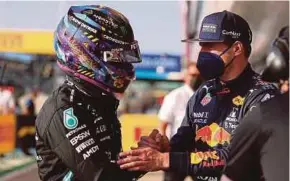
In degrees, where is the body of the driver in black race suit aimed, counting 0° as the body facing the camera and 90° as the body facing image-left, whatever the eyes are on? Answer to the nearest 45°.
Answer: approximately 270°

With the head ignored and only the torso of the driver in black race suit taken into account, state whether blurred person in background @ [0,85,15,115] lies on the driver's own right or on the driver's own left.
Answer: on the driver's own left

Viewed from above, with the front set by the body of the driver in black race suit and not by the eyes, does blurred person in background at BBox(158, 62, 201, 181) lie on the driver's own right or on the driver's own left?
on the driver's own left
